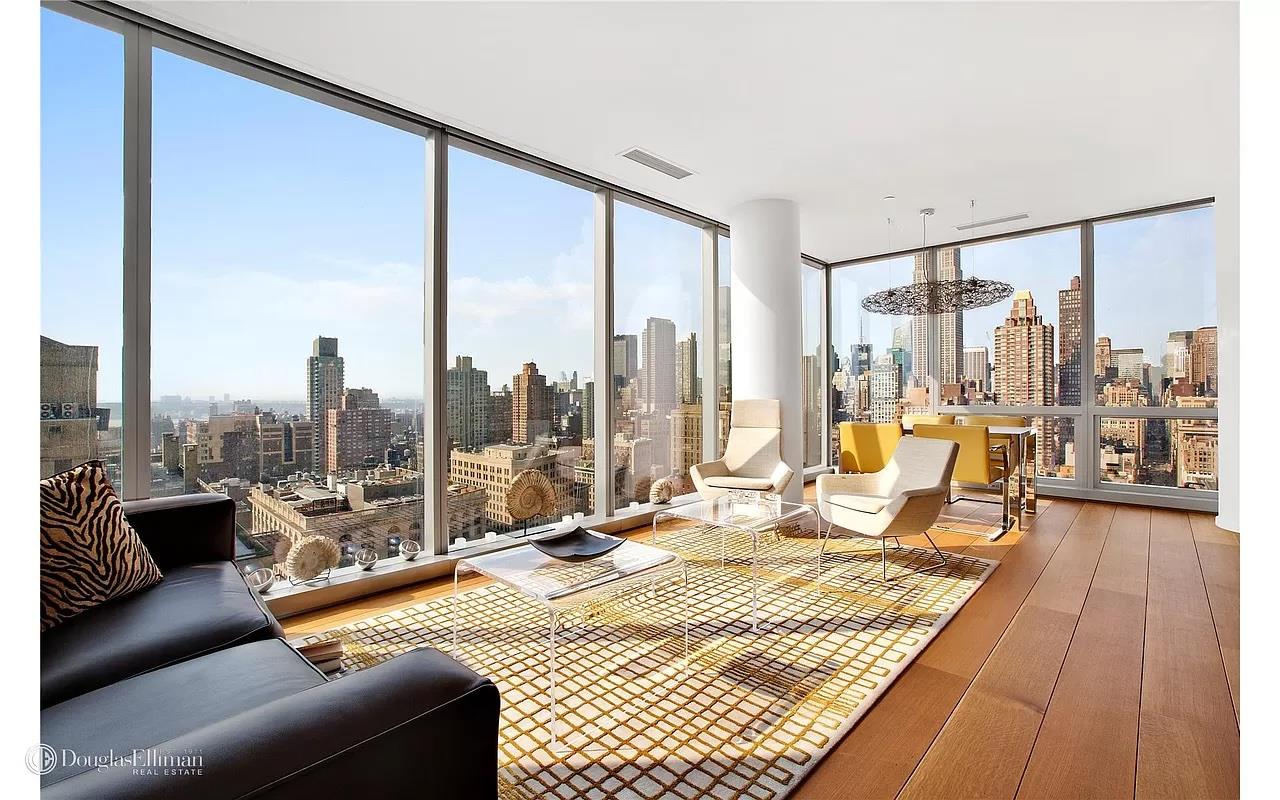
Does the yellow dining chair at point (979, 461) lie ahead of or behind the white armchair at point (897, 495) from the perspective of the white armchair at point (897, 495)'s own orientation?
behind

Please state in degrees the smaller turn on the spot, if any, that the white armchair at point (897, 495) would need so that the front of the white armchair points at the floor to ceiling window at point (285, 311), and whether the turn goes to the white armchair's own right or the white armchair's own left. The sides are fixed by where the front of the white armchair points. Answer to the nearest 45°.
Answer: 0° — it already faces it

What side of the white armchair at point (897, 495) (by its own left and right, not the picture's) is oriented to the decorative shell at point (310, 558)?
front

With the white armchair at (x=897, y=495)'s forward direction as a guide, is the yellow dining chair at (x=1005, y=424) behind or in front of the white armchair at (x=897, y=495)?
behind

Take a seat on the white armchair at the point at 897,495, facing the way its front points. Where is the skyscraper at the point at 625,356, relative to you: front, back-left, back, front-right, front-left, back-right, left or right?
front-right

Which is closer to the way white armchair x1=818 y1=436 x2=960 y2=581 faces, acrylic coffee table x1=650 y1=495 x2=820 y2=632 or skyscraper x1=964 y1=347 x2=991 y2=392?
the acrylic coffee table

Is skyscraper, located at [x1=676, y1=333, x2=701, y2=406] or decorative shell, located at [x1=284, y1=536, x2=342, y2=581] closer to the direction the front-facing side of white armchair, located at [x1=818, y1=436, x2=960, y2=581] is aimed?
the decorative shell

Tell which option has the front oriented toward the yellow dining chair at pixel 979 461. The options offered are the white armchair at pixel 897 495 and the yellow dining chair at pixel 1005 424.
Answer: the yellow dining chair at pixel 1005 424

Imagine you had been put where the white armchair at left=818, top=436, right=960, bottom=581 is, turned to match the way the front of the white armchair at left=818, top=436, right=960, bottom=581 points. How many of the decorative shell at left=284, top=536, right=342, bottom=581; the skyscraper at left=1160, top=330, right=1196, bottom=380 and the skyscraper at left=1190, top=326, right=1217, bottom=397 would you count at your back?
2

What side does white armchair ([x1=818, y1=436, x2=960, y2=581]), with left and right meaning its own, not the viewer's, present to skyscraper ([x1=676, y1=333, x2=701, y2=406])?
right

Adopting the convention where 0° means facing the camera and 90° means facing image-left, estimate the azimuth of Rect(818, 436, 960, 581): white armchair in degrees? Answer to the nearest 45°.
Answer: approximately 45°

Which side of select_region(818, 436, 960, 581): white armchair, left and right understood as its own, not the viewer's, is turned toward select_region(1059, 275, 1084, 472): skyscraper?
back
